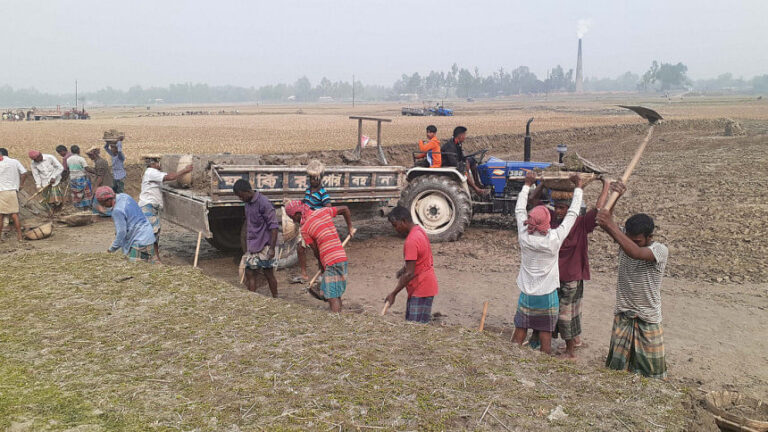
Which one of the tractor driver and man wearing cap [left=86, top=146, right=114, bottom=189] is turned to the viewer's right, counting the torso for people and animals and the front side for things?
the tractor driver

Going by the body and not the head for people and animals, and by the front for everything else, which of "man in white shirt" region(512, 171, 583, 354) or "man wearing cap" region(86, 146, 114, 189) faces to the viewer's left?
the man wearing cap

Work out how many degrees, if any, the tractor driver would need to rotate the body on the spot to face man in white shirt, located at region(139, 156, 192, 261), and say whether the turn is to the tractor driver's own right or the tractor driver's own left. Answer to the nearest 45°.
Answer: approximately 135° to the tractor driver's own right

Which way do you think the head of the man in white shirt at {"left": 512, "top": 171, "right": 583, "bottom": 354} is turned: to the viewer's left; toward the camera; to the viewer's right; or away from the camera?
away from the camera

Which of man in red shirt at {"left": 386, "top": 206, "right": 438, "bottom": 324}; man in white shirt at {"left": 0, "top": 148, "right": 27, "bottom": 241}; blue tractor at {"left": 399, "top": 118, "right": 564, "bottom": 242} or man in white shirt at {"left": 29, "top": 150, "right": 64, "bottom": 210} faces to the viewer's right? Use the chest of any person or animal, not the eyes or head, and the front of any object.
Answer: the blue tractor

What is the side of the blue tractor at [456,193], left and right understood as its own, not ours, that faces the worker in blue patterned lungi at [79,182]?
back

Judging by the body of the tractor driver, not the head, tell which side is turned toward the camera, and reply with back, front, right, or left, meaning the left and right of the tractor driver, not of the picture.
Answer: right

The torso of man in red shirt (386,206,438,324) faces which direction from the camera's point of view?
to the viewer's left

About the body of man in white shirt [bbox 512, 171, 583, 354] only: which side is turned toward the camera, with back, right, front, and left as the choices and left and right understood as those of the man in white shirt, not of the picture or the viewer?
back

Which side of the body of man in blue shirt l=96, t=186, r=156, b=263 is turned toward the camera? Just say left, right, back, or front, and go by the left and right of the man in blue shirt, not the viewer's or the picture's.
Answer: left

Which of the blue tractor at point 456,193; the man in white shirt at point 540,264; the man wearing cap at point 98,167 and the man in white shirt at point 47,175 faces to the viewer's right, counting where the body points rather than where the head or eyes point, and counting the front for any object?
the blue tractor

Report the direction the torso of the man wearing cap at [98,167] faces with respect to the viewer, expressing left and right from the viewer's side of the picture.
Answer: facing to the left of the viewer

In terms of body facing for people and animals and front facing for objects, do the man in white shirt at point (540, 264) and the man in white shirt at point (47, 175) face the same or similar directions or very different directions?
very different directions
